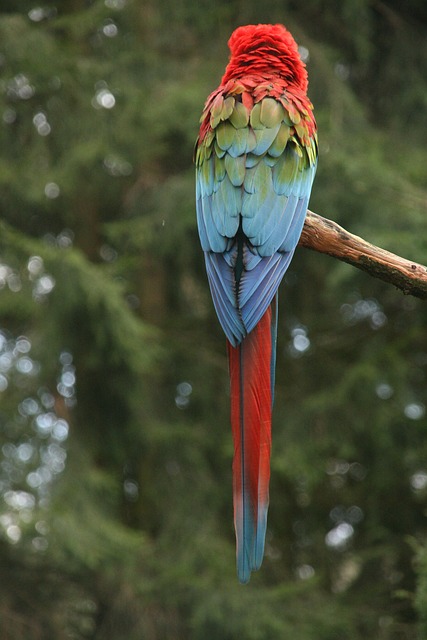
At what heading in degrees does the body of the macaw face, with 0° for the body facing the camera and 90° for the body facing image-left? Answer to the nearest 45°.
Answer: approximately 180°
